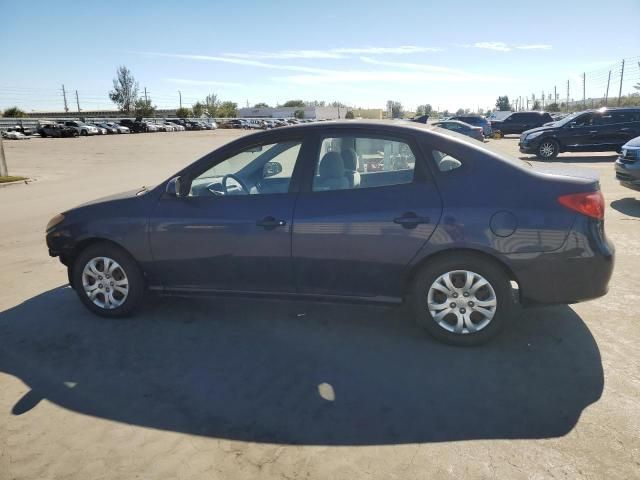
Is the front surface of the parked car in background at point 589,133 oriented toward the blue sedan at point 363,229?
no

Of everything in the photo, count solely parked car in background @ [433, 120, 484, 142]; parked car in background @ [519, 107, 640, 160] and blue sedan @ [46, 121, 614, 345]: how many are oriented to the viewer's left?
3

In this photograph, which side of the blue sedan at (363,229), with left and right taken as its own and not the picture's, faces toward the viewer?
left

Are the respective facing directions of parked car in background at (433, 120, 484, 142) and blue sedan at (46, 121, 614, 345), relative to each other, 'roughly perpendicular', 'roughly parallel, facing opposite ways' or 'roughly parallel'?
roughly parallel

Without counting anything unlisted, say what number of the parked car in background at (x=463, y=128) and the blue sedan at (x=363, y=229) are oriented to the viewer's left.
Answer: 2

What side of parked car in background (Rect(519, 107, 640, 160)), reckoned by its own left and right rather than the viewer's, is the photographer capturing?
left

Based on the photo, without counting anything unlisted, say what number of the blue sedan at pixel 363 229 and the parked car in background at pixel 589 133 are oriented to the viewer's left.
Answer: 2

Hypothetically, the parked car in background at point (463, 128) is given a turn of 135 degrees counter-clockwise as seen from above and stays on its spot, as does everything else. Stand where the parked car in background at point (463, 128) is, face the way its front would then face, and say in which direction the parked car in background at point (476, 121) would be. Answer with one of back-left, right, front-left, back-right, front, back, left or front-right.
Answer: back-left

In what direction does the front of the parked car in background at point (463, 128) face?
to the viewer's left

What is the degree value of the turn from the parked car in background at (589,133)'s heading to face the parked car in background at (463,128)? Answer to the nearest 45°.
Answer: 0° — it already faces it

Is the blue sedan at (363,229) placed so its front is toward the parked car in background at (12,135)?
no

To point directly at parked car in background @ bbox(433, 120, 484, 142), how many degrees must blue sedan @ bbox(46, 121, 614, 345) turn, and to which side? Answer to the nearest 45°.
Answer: approximately 90° to its right

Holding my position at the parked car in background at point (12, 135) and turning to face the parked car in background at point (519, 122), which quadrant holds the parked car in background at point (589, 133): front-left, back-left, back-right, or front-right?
front-right

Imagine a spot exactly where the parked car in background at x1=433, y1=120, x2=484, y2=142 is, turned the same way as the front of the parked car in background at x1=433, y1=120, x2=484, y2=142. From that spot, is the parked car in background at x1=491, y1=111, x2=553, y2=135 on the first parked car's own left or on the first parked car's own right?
on the first parked car's own right

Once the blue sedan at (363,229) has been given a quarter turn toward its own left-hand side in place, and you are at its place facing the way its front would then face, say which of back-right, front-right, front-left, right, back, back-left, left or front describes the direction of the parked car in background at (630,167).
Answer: back-left
